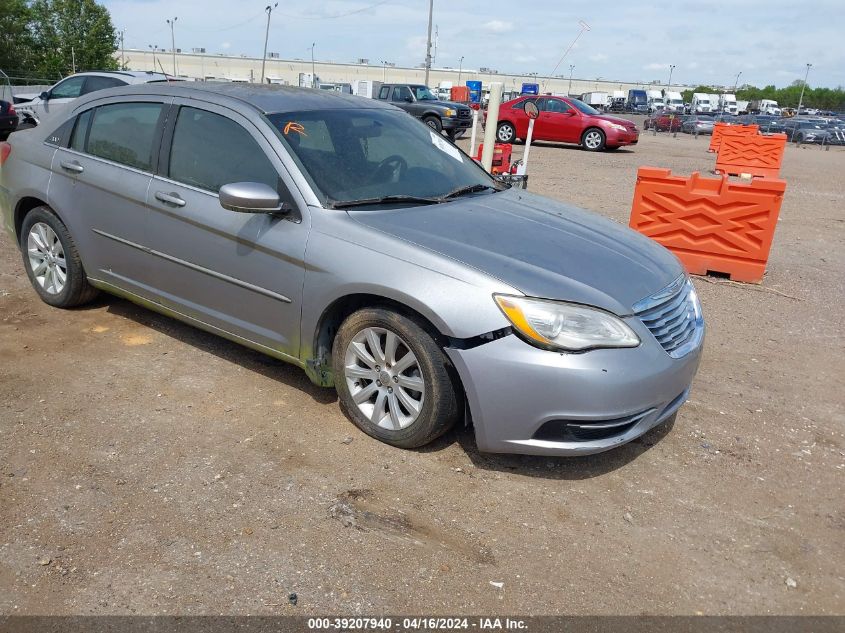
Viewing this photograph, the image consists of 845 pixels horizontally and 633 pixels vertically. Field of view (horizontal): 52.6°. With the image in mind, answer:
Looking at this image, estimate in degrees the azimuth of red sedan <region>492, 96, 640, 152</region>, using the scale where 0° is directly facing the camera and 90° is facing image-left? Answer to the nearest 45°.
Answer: approximately 315°

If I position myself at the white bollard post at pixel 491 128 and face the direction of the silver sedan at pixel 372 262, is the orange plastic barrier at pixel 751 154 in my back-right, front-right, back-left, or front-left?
back-left

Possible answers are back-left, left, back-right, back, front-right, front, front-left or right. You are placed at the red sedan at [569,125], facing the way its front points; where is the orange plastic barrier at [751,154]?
front

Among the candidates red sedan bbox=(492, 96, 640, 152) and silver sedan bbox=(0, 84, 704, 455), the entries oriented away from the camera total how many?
0

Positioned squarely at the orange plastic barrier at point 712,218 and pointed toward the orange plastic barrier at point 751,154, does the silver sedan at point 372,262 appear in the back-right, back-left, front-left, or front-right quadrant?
back-left

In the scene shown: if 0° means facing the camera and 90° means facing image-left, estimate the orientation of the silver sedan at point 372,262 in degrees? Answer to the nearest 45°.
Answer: approximately 315°

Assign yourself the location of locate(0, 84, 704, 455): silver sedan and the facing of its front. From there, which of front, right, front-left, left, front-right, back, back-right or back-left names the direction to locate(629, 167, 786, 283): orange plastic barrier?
left

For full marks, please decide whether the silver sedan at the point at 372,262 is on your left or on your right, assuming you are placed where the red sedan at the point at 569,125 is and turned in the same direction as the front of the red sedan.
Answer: on your right

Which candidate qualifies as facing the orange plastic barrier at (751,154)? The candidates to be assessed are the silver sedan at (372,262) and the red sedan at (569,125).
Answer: the red sedan

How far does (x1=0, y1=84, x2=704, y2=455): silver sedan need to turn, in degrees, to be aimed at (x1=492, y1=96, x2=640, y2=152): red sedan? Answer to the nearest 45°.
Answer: approximately 135° to its left

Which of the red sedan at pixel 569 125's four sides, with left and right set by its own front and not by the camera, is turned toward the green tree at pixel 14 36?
back

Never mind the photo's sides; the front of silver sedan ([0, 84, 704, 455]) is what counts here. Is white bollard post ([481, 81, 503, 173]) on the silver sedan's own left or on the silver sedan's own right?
on the silver sedan's own left

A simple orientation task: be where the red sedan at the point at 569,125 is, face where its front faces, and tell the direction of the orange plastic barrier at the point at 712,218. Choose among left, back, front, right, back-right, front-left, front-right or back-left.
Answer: front-right
